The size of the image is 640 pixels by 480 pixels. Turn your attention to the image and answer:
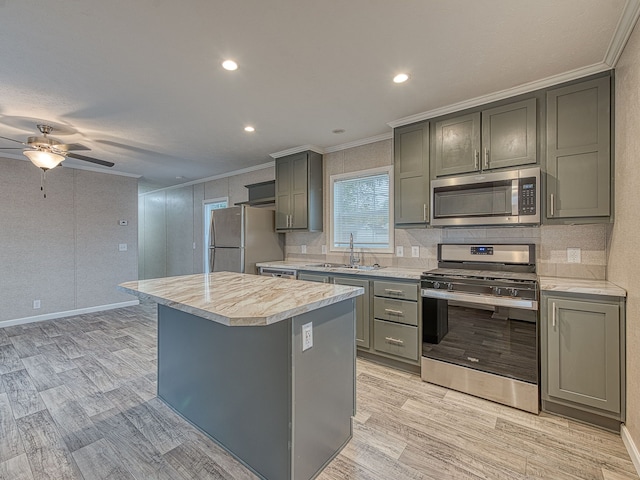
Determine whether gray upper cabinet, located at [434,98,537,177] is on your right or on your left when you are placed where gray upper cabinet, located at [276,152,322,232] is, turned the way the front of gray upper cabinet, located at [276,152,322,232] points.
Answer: on your left

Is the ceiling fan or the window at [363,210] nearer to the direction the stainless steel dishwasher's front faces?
the ceiling fan

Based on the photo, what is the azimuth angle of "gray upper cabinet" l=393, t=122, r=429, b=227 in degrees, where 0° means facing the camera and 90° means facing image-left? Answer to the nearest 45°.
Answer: approximately 45°

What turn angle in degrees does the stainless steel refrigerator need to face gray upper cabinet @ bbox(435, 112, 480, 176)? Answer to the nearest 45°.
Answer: approximately 90° to its left

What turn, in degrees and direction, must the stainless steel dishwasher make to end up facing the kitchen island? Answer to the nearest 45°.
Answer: approximately 45° to its left

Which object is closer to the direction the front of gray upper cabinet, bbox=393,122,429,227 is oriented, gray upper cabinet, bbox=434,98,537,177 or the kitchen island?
the kitchen island
